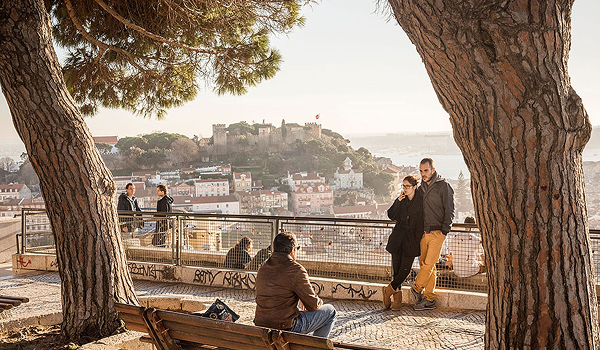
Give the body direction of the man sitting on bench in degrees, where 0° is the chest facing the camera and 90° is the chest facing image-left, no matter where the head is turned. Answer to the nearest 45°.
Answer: approximately 225°

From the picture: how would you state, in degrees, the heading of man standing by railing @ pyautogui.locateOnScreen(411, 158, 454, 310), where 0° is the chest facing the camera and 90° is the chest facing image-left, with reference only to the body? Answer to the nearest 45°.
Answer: approximately 45°

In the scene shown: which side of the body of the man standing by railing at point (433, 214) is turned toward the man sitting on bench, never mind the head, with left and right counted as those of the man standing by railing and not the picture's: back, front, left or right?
front

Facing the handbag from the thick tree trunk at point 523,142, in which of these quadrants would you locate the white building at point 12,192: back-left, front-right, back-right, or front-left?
front-right

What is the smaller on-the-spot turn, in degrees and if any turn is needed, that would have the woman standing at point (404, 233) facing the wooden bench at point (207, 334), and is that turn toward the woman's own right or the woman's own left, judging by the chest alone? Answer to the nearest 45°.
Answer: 0° — they already face it

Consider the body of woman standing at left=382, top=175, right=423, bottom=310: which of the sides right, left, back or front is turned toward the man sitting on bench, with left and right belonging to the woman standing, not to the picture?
front

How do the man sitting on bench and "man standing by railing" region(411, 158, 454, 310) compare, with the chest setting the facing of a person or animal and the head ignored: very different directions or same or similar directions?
very different directions

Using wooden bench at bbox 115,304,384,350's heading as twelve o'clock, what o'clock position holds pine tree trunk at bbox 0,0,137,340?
The pine tree trunk is roughly at 9 o'clock from the wooden bench.

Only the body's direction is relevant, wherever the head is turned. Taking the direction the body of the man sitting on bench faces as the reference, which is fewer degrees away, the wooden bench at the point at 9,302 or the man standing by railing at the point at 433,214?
the man standing by railing

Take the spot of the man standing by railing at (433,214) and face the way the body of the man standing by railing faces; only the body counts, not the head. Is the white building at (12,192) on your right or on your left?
on your right

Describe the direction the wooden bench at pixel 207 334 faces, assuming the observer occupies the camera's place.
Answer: facing away from the viewer and to the right of the viewer

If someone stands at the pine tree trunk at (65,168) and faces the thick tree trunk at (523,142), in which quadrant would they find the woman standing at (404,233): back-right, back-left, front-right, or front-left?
front-left

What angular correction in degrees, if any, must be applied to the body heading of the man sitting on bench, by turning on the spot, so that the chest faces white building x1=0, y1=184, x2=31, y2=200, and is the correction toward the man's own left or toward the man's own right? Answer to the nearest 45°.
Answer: approximately 90° to the man's own left

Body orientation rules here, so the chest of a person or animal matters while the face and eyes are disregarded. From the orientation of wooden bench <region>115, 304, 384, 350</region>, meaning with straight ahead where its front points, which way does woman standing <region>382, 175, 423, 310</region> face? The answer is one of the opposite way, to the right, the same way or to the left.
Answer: the opposite way

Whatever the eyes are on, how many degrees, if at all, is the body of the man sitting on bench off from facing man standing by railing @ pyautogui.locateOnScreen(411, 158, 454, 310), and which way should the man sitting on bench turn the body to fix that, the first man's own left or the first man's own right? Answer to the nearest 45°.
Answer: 0° — they already face them

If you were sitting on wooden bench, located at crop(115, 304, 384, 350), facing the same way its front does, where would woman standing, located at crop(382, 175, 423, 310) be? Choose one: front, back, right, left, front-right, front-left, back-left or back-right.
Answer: front
